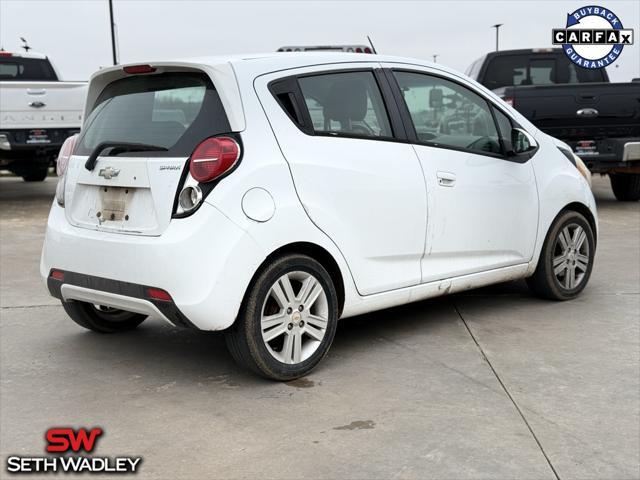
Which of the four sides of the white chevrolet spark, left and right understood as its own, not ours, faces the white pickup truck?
left

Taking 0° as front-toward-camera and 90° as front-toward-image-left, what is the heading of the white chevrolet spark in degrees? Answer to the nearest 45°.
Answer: approximately 225°

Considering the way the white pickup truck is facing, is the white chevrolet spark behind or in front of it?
behind

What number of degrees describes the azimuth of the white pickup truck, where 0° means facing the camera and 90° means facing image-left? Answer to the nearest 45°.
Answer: approximately 180°
